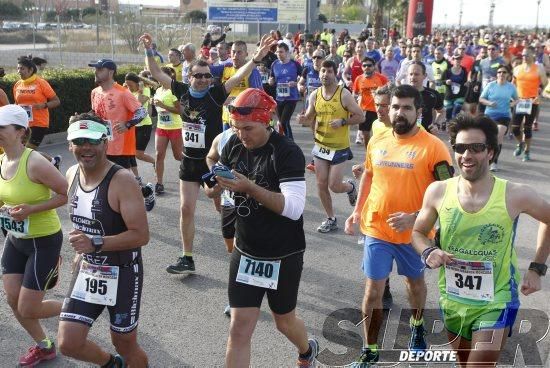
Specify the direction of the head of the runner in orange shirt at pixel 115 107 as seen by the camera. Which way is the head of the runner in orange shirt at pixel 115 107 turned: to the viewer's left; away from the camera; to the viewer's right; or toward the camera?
to the viewer's left

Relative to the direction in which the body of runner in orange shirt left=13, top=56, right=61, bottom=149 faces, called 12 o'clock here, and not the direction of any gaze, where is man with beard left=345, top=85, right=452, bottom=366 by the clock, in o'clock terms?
The man with beard is roughly at 10 o'clock from the runner in orange shirt.

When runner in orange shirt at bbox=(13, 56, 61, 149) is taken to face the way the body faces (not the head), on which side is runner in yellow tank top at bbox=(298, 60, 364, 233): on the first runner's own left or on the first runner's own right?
on the first runner's own left

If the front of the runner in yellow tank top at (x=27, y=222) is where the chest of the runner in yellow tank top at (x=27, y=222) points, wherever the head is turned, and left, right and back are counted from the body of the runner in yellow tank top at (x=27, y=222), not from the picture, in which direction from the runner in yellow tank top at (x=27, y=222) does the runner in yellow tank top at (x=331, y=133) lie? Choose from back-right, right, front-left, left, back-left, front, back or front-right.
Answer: back

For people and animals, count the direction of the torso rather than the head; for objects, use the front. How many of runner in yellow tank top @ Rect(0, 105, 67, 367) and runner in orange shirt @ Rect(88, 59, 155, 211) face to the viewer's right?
0

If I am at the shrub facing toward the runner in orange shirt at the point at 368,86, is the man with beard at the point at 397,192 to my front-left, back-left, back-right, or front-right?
front-right

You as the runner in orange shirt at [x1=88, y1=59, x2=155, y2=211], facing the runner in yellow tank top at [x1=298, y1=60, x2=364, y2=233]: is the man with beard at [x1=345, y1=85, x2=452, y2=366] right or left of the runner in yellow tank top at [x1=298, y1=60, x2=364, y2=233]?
right

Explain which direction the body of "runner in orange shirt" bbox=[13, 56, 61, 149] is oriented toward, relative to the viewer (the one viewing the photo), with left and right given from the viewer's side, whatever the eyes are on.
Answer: facing the viewer and to the left of the viewer

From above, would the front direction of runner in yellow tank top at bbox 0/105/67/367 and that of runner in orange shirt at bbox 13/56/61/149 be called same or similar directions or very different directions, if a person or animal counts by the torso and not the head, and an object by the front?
same or similar directions

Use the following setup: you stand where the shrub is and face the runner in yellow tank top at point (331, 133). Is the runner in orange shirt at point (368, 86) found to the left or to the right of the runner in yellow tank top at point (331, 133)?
left

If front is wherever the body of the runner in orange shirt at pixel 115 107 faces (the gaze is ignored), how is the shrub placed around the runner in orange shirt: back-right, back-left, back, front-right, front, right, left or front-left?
back-right

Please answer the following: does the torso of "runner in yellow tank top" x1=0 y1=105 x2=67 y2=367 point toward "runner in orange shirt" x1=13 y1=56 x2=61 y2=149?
no

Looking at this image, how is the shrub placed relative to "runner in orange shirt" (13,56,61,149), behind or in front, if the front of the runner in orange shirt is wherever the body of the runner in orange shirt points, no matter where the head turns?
behind

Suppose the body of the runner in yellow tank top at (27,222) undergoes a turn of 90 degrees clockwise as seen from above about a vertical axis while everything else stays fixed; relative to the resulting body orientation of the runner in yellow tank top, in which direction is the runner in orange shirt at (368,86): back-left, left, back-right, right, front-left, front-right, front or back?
right

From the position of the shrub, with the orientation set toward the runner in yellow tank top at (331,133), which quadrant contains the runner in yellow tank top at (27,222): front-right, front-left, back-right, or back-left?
front-right

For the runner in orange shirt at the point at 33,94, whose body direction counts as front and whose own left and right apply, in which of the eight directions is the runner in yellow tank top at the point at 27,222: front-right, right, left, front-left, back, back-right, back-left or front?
front-left

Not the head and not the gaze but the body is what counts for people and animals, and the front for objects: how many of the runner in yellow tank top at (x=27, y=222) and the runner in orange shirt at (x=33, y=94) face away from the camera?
0

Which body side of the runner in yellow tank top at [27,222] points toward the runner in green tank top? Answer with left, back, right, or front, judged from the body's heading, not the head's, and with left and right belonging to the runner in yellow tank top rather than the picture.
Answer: left

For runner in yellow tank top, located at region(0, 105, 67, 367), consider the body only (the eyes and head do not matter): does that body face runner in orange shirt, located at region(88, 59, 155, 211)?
no

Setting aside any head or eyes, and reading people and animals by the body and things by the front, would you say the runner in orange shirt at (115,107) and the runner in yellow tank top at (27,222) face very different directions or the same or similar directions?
same or similar directions

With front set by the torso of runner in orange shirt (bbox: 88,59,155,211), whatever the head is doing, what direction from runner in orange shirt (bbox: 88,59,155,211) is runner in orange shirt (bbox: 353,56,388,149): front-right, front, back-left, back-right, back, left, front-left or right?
back
